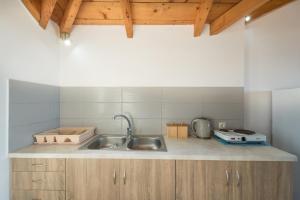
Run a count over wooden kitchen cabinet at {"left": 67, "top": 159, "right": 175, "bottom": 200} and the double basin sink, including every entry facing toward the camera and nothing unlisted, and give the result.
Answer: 2

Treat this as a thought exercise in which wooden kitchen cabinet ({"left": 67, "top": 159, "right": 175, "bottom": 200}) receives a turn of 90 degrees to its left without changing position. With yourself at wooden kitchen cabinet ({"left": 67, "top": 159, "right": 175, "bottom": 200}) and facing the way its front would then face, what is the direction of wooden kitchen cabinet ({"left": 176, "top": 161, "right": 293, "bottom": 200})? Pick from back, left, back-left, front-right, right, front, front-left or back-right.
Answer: front

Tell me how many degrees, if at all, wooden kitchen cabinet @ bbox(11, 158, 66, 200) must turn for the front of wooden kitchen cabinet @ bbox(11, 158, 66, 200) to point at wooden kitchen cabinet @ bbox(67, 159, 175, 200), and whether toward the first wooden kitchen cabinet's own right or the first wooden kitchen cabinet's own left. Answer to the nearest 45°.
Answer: approximately 45° to the first wooden kitchen cabinet's own left

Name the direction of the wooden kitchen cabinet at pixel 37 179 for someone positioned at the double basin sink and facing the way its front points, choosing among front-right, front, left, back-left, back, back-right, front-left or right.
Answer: front-right

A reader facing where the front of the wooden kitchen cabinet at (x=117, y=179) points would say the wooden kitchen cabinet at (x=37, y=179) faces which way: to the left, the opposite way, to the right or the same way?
the same way

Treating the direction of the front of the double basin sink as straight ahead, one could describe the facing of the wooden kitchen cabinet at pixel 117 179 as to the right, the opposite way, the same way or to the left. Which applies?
the same way

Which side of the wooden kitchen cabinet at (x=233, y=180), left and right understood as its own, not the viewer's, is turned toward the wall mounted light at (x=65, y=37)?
right

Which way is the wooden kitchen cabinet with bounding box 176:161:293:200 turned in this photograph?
toward the camera

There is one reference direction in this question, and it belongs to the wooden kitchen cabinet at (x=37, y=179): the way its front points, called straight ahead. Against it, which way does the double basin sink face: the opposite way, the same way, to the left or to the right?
the same way

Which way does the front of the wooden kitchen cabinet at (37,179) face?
toward the camera

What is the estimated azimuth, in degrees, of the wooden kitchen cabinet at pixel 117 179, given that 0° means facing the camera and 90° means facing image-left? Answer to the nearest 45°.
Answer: approximately 0°

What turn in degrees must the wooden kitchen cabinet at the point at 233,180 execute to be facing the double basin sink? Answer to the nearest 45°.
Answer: approximately 90° to its right

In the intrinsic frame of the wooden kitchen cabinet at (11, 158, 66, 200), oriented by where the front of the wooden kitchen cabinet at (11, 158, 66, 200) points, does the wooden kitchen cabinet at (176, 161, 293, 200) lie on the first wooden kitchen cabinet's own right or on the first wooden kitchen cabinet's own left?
on the first wooden kitchen cabinet's own left
